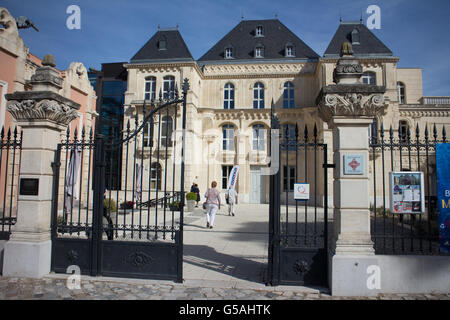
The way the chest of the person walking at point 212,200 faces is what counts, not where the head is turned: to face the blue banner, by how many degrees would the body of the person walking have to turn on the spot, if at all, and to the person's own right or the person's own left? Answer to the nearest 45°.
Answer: approximately 135° to the person's own right

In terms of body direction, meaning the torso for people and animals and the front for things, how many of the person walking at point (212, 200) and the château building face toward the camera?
1

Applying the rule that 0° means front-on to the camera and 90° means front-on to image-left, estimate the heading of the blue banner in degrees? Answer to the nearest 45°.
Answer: approximately 0°

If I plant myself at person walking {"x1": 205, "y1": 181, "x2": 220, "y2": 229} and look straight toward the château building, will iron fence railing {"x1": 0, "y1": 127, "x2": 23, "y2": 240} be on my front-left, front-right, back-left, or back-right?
back-left

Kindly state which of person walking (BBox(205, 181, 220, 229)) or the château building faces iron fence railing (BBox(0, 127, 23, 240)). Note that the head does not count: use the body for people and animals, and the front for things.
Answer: the château building

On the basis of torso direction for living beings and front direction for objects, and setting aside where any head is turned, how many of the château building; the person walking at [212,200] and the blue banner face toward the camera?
2

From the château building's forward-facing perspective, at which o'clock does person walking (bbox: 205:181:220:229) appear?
The person walking is roughly at 12 o'clock from the château building.

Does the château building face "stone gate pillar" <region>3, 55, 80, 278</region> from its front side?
yes

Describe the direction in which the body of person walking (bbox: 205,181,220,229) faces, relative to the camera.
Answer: away from the camera

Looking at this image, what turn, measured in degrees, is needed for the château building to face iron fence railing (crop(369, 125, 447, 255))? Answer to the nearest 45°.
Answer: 0° — it already faces it
